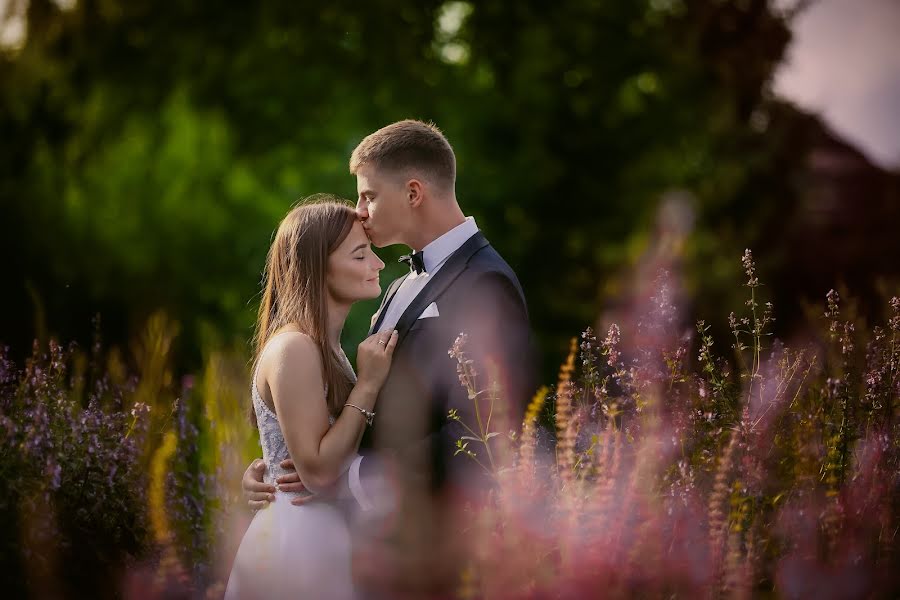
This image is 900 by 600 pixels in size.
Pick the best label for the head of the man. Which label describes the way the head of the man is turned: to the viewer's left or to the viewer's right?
to the viewer's left

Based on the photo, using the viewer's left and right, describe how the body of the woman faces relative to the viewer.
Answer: facing to the right of the viewer

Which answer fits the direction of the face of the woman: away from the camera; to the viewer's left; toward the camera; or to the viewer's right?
to the viewer's right
